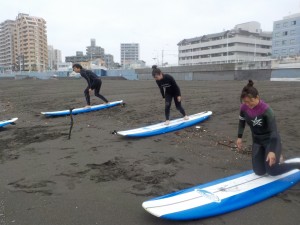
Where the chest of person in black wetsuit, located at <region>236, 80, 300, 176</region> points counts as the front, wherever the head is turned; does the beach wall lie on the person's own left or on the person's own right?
on the person's own right

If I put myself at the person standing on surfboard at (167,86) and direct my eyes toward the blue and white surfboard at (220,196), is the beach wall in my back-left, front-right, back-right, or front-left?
back-left

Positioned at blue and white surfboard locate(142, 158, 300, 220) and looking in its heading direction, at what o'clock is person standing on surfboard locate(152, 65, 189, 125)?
The person standing on surfboard is roughly at 4 o'clock from the blue and white surfboard.

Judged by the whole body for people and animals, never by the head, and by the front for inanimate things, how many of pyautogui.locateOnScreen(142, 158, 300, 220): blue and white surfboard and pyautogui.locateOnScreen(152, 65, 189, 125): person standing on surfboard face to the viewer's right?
0

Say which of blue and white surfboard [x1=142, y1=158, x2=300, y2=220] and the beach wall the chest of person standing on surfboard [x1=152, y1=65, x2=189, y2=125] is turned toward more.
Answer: the blue and white surfboard

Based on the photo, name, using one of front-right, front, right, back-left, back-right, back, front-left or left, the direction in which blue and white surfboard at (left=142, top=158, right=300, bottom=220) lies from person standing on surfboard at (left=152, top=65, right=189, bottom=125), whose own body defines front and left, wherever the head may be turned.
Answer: front-left

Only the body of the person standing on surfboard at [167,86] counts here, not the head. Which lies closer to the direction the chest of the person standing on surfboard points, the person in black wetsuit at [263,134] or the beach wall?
the person in black wetsuit

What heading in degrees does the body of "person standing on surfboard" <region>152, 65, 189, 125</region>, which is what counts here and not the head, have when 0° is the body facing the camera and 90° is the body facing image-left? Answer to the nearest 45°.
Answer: approximately 45°

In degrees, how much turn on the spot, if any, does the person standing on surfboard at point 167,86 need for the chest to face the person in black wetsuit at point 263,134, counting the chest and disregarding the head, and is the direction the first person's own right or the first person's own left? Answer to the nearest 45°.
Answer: approximately 45° to the first person's own left

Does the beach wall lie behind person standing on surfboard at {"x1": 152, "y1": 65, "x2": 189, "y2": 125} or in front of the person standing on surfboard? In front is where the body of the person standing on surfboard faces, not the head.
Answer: behind

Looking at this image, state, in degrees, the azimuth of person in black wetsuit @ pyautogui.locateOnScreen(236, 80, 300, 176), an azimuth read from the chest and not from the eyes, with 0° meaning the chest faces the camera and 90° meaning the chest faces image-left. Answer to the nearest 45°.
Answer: approximately 45°

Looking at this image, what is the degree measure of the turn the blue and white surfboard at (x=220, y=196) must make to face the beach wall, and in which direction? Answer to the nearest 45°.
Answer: approximately 135° to its right

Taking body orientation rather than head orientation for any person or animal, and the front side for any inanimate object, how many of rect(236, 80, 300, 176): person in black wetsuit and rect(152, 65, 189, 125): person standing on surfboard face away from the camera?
0

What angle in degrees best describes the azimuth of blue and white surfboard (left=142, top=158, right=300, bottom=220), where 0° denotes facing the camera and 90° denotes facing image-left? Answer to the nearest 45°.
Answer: approximately 45°
